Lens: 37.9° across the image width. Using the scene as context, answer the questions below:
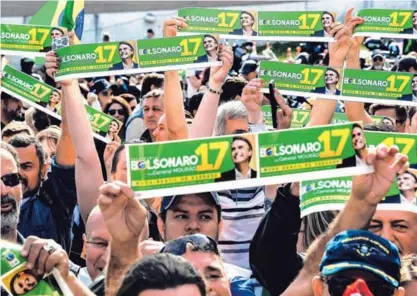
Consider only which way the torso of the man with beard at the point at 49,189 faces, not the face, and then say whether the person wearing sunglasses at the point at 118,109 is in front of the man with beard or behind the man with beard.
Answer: behind

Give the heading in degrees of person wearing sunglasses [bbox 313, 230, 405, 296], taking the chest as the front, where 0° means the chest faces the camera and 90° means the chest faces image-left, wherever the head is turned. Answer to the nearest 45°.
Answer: approximately 0°

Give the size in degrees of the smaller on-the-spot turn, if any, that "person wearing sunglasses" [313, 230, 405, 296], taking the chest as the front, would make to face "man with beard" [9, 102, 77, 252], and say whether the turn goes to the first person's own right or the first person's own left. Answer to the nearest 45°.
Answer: approximately 135° to the first person's own right

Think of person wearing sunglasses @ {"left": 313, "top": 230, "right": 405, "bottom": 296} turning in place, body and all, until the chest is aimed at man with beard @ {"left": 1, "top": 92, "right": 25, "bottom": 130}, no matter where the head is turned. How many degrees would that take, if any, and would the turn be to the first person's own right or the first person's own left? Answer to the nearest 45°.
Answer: approximately 135° to the first person's own right

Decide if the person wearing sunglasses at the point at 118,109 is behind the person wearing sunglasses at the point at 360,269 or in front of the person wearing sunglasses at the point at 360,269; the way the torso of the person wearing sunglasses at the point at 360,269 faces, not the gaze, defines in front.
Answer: behind
